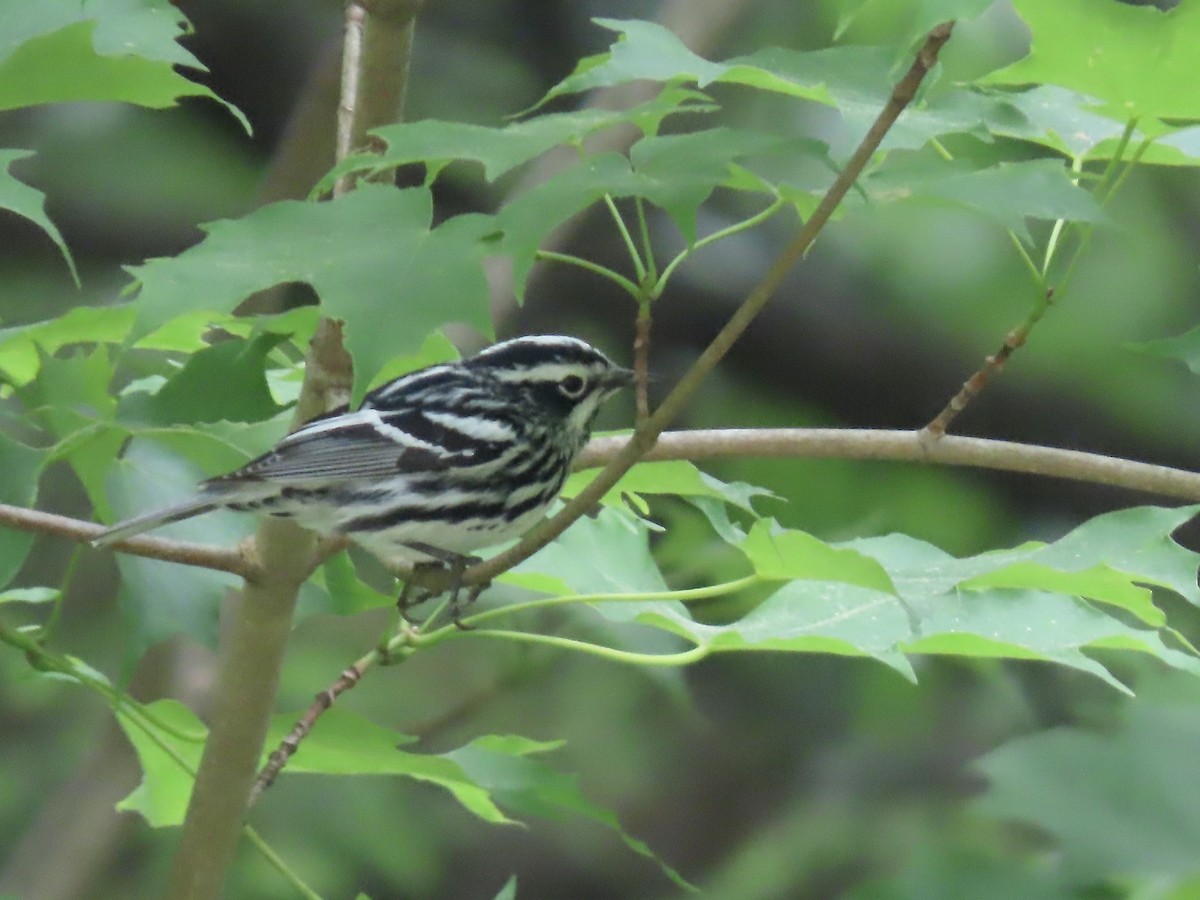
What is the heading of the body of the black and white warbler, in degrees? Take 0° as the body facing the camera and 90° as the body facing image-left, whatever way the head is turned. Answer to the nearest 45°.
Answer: approximately 270°

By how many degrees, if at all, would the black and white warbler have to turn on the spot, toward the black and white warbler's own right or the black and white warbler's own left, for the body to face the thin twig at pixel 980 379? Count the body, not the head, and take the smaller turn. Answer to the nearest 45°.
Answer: approximately 45° to the black and white warbler's own right

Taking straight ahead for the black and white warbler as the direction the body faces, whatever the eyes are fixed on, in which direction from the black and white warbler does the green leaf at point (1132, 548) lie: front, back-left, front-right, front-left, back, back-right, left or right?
front-right
